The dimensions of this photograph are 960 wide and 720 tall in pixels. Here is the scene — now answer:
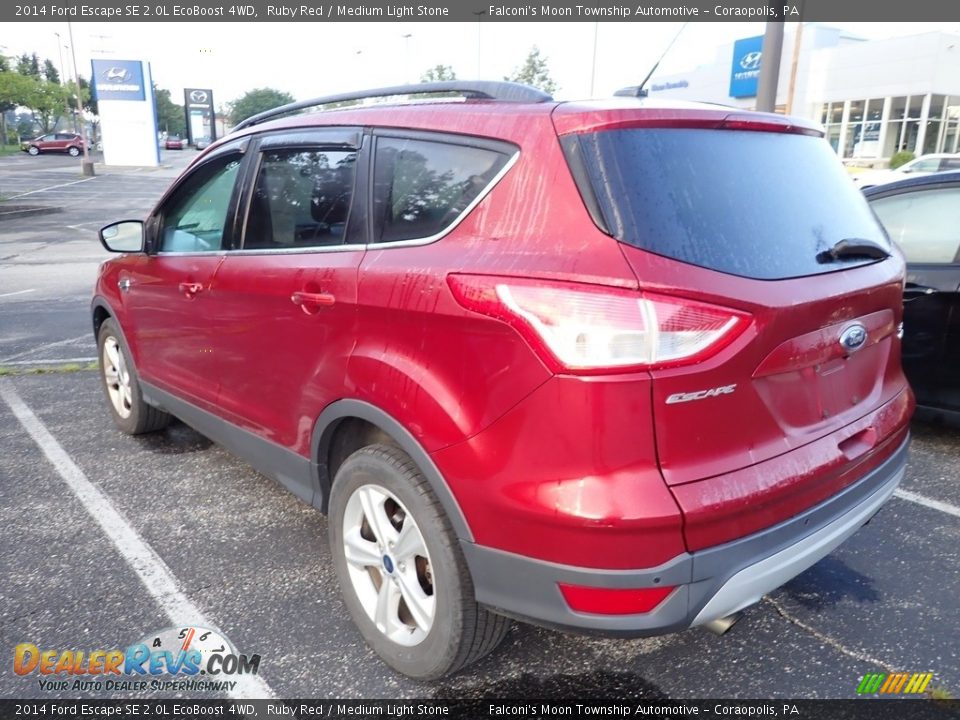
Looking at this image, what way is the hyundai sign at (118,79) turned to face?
toward the camera

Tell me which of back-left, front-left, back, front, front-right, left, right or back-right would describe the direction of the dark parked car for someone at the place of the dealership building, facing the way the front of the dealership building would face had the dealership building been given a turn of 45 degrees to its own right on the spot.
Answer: left

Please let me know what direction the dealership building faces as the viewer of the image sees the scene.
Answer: facing the viewer and to the left of the viewer

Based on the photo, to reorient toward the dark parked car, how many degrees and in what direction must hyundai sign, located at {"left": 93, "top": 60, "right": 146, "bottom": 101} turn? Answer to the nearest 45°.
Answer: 0° — it already faces it

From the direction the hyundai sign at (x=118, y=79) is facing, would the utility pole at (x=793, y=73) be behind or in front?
in front

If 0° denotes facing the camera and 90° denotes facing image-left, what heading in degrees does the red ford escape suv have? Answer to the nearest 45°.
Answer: approximately 135°

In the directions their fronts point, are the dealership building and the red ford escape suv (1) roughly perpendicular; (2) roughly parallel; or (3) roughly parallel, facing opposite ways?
roughly perpendicular

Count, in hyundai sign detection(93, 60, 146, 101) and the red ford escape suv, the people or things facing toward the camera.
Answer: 1

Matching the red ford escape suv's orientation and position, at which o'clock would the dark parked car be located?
The dark parked car is roughly at 3 o'clock from the red ford escape suv.

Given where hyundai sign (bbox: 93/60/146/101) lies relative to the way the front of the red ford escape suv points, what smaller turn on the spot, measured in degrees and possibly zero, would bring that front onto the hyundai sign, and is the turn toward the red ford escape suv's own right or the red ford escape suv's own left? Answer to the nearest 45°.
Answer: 0° — it already faces it

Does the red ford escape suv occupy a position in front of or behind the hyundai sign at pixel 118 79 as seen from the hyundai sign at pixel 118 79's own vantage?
in front

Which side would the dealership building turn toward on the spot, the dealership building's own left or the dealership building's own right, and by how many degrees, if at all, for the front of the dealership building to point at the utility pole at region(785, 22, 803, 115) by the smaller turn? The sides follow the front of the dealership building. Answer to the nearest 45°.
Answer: approximately 45° to the dealership building's own left

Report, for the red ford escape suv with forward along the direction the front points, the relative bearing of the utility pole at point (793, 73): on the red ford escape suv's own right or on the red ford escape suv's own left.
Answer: on the red ford escape suv's own right

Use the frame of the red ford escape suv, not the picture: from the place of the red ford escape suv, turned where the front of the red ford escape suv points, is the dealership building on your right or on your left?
on your right
